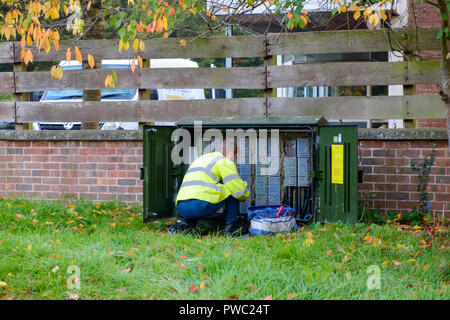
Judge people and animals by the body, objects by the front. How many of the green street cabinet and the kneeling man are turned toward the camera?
1

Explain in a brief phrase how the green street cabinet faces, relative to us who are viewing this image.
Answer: facing the viewer

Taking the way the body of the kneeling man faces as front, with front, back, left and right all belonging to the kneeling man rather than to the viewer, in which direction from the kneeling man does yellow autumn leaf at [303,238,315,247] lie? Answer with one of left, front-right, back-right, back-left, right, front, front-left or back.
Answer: right

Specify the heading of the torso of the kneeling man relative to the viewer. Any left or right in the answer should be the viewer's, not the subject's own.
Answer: facing away from the viewer and to the right of the viewer

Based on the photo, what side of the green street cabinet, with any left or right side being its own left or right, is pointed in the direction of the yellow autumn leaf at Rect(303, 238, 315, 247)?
front

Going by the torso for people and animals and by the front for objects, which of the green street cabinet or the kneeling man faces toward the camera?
the green street cabinet

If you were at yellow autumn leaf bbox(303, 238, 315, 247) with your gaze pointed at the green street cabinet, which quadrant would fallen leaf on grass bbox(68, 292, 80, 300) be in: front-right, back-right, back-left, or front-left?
back-left

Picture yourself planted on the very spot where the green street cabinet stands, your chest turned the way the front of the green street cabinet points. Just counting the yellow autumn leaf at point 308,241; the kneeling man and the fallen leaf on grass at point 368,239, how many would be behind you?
0

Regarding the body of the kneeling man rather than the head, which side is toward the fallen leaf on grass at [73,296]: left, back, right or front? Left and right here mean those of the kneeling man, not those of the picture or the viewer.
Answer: back

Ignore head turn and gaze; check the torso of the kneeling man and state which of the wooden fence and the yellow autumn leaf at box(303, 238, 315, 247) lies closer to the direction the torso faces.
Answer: the wooden fence

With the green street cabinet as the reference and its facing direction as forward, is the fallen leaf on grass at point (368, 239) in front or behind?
in front

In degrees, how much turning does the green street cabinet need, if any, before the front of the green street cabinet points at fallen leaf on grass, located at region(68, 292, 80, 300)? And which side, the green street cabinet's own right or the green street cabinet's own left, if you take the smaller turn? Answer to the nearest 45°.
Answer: approximately 45° to the green street cabinet's own right
